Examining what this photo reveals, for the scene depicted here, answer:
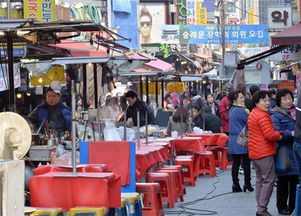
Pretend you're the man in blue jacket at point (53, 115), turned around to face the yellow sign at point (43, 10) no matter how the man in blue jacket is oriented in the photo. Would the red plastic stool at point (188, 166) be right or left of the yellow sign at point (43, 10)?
right

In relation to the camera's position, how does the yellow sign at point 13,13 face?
facing the viewer

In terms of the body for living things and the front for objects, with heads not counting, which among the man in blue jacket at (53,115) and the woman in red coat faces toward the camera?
the man in blue jacket

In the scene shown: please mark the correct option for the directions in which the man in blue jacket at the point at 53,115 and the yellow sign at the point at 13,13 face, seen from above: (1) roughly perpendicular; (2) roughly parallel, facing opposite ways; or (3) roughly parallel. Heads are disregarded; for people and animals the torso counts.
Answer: roughly parallel

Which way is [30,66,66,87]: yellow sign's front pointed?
toward the camera

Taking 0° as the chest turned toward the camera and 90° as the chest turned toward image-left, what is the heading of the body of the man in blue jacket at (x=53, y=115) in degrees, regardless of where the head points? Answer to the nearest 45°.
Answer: approximately 0°

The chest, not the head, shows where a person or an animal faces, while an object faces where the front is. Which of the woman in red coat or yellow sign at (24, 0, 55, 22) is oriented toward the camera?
the yellow sign

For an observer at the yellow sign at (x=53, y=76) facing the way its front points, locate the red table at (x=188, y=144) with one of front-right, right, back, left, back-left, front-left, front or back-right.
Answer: left
